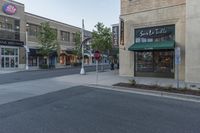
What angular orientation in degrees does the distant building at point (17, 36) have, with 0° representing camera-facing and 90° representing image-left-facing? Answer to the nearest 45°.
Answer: approximately 315°

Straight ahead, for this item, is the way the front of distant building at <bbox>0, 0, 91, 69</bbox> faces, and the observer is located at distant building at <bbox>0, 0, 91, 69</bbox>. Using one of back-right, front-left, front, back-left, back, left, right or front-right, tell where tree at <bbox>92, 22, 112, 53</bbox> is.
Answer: front
